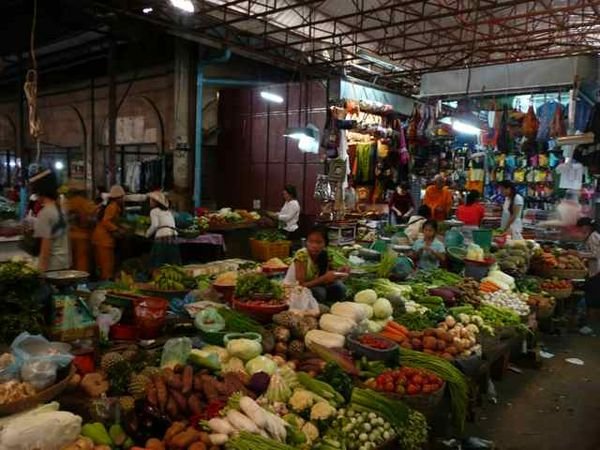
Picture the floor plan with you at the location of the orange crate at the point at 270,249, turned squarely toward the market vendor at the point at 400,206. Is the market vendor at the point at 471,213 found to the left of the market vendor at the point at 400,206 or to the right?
right

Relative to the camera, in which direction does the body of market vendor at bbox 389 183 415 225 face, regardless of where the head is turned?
toward the camera

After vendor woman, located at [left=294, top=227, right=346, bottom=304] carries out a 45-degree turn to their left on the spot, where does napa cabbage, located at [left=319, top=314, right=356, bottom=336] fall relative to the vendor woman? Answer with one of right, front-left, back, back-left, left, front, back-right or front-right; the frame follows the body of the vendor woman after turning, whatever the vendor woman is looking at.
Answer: right

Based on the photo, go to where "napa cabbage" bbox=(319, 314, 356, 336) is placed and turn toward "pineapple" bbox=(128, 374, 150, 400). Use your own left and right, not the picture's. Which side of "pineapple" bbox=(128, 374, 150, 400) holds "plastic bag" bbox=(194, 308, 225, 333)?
right

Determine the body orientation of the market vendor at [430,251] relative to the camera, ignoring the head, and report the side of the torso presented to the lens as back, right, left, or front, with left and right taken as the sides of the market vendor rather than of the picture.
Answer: front

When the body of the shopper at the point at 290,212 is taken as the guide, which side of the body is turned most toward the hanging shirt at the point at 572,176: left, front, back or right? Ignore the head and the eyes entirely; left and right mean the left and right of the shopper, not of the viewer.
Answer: back

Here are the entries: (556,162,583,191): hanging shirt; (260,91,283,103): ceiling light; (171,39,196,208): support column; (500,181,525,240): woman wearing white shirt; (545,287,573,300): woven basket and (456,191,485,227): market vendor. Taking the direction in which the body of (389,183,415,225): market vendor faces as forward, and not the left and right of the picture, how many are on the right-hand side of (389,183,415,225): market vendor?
2

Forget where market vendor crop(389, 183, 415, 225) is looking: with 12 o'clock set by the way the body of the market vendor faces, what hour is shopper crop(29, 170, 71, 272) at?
The shopper is roughly at 1 o'clock from the market vendor.

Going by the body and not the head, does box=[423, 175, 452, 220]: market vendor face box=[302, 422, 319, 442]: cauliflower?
yes

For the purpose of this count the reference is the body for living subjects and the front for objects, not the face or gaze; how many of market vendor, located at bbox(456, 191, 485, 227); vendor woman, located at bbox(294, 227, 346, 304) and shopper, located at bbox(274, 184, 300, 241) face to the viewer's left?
1

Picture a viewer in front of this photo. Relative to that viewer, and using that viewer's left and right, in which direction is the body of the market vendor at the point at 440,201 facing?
facing the viewer

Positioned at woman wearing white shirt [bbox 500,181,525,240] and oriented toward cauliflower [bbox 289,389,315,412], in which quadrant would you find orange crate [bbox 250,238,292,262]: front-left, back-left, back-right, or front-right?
front-right
